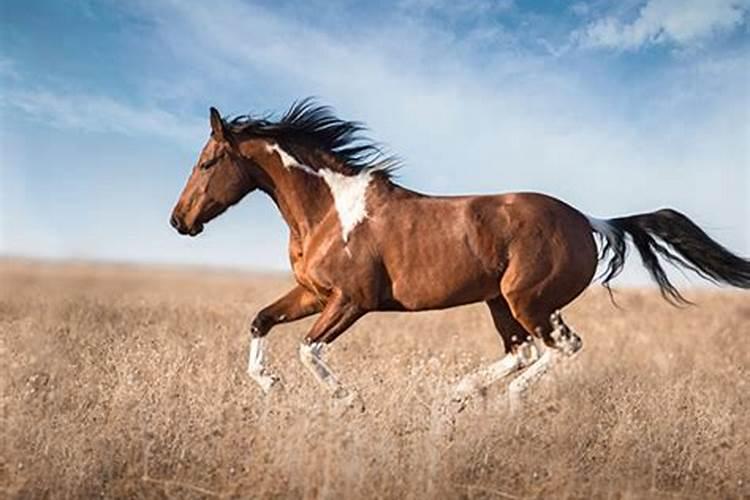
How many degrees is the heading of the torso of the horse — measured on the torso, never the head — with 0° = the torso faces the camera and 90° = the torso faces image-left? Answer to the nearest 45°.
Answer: approximately 90°
